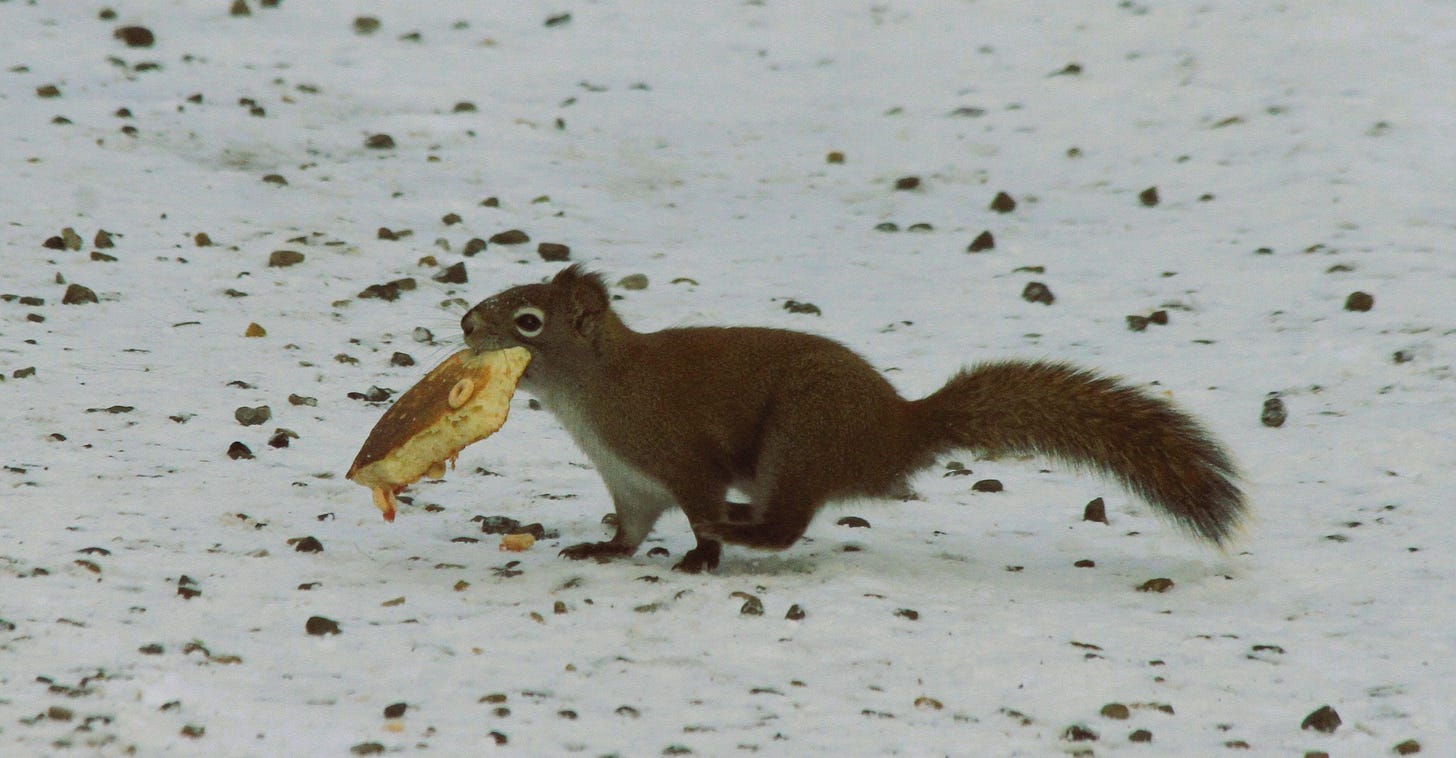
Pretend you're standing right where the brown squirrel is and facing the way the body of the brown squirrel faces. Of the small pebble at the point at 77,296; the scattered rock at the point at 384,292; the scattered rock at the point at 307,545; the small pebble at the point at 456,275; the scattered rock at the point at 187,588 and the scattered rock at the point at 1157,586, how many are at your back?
1

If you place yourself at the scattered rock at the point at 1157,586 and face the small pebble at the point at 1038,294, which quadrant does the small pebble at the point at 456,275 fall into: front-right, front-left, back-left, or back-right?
front-left

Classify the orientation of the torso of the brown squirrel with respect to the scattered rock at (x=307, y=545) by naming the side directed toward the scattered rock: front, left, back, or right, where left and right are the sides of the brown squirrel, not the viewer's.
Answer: front

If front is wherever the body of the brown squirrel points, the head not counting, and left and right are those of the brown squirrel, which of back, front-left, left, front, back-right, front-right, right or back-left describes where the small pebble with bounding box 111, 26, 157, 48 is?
front-right

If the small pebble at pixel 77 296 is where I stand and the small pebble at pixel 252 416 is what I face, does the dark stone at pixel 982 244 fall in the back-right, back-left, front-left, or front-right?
front-left

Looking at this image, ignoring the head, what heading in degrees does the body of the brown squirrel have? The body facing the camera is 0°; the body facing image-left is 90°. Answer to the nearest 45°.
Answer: approximately 90°

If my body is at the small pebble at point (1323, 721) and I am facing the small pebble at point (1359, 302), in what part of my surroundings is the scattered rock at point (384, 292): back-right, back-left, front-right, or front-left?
front-left

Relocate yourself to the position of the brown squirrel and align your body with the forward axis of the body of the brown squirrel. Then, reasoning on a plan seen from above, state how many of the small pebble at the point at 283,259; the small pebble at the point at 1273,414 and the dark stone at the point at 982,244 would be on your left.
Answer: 0

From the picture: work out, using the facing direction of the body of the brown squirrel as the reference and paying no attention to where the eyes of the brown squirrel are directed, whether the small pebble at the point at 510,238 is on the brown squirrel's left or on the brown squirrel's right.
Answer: on the brown squirrel's right

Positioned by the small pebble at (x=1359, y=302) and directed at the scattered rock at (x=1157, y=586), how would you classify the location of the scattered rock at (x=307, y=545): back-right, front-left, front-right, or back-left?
front-right

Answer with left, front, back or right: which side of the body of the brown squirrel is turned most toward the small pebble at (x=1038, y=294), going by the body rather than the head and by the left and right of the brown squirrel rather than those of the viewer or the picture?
right

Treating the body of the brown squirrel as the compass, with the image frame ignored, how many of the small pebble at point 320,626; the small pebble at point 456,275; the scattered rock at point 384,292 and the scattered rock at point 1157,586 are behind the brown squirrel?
1

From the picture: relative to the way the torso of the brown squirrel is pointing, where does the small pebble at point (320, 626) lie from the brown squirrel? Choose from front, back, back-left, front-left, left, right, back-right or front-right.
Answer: front-left

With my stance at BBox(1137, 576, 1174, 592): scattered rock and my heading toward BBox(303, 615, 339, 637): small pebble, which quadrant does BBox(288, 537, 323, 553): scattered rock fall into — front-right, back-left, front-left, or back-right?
front-right

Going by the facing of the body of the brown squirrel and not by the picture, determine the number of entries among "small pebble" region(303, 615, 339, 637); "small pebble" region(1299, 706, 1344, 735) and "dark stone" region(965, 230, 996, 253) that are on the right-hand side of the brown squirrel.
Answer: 1

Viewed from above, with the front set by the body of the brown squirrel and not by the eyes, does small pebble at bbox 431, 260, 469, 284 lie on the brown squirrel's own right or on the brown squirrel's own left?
on the brown squirrel's own right

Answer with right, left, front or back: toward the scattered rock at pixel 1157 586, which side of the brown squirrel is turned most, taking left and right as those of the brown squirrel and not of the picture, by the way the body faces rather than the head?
back
